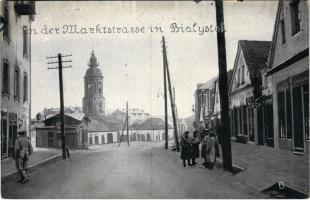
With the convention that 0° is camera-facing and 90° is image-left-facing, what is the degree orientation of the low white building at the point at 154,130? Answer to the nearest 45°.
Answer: approximately 0°

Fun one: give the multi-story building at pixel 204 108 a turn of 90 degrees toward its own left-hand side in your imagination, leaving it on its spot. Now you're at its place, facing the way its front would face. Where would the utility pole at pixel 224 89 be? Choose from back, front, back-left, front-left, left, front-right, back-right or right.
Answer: front-right

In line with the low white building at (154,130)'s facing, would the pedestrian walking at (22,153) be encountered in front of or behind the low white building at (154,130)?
in front

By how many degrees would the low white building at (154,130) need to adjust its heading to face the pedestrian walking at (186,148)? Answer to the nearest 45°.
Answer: approximately 45° to its left
